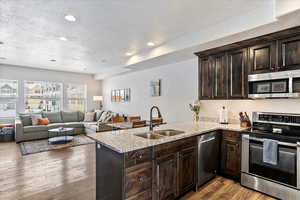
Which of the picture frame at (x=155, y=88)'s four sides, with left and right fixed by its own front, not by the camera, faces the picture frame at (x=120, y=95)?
right

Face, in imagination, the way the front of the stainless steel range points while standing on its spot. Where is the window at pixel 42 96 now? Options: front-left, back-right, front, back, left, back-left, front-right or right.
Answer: front-right

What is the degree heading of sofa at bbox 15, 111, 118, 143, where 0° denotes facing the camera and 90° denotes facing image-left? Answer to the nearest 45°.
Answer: approximately 0°

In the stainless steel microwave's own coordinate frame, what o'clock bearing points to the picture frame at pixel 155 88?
The picture frame is roughly at 2 o'clock from the stainless steel microwave.
